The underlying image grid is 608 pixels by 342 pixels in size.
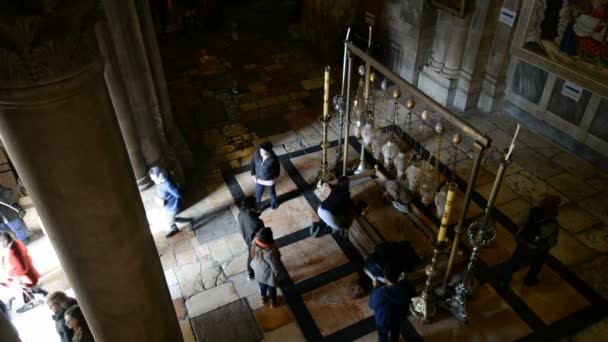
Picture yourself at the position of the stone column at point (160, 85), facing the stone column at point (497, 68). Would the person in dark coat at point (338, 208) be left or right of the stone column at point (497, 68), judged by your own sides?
right

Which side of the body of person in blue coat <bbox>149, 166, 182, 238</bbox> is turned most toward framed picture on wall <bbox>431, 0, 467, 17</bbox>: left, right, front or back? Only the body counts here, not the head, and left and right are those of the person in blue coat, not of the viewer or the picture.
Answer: back

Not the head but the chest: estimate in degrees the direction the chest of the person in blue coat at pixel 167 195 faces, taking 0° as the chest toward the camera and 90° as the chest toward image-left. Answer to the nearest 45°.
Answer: approximately 90°
